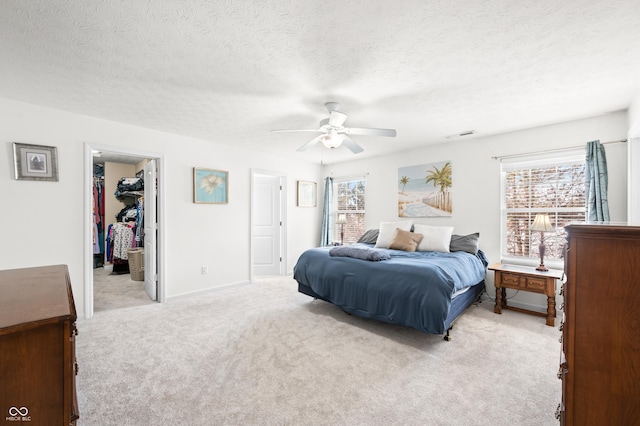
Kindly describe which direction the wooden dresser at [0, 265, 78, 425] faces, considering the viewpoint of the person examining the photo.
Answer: facing to the right of the viewer

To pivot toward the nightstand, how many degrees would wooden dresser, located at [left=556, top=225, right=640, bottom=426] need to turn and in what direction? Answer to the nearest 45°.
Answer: approximately 90° to its right

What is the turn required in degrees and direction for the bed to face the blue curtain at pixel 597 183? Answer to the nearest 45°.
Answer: approximately 135° to its left

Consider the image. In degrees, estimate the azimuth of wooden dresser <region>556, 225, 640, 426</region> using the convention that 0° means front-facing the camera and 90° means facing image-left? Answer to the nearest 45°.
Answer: approximately 90°

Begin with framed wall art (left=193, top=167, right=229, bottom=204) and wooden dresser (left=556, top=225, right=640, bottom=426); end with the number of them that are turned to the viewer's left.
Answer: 1

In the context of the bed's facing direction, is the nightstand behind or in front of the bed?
behind

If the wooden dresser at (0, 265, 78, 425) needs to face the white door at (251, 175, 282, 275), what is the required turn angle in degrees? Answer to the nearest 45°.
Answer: approximately 45° to its left

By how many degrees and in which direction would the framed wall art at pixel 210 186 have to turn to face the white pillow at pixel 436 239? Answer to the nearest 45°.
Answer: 0° — it already faces it

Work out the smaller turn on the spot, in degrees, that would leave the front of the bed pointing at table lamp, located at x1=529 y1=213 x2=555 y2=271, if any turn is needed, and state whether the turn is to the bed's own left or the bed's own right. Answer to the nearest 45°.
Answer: approximately 180°
